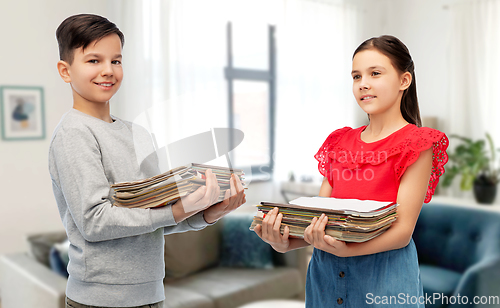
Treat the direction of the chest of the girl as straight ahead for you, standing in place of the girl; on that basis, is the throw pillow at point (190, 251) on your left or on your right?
on your right

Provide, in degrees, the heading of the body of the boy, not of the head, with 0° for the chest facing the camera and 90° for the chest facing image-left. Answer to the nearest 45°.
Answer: approximately 315°

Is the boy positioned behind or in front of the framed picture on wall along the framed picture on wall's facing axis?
in front

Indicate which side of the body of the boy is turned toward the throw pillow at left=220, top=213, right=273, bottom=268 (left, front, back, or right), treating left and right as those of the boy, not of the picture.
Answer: left

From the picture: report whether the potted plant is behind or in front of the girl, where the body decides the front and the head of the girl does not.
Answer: behind

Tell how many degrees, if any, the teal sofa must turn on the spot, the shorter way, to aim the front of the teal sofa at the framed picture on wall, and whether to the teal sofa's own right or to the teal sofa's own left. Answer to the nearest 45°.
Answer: approximately 45° to the teal sofa's own right

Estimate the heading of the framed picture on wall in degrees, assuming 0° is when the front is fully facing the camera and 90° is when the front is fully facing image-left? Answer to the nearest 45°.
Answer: approximately 0°

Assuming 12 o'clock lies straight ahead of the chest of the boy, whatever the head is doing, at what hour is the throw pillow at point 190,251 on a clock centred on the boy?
The throw pillow is roughly at 8 o'clock from the boy.

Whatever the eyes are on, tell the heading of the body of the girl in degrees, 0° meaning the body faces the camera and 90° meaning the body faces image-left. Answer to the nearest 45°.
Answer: approximately 45°

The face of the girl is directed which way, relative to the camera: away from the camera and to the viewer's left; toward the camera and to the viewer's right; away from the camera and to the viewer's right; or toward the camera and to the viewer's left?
toward the camera and to the viewer's left

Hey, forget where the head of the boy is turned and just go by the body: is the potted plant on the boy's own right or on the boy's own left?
on the boy's own left

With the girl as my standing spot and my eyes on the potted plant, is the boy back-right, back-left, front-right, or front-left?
back-left
